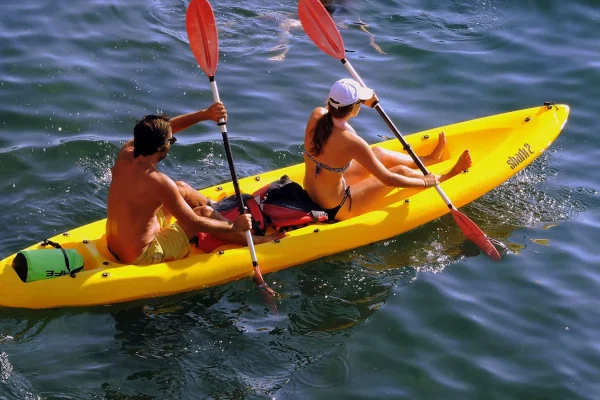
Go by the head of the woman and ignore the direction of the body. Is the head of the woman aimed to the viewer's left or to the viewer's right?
to the viewer's right

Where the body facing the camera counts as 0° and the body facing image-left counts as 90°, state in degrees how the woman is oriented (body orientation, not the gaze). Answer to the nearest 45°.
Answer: approximately 225°

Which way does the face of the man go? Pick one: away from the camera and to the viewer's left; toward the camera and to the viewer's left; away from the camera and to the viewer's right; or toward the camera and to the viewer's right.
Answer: away from the camera and to the viewer's right

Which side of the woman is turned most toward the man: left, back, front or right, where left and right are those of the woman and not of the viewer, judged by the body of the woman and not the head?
back

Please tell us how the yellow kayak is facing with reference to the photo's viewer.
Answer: facing away from the viewer and to the right of the viewer

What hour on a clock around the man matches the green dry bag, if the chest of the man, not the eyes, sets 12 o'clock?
The green dry bag is roughly at 7 o'clock from the man.

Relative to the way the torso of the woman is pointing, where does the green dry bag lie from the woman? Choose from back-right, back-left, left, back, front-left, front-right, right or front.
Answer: back

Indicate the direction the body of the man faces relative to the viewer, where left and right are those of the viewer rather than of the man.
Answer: facing away from the viewer and to the right of the viewer

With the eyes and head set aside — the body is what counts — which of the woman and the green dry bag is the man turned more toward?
the woman
